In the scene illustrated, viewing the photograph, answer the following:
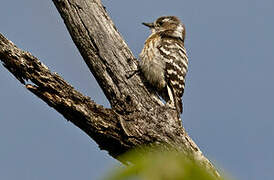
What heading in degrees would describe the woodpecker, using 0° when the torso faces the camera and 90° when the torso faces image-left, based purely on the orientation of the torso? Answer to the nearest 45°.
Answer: approximately 90°
